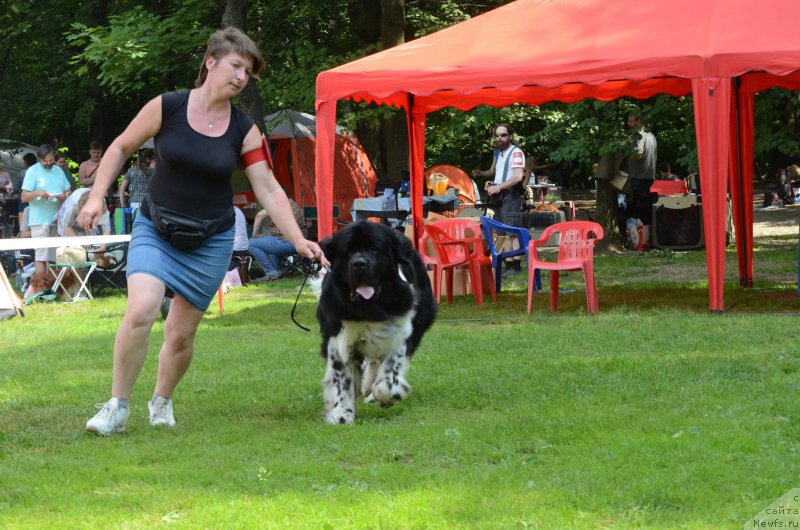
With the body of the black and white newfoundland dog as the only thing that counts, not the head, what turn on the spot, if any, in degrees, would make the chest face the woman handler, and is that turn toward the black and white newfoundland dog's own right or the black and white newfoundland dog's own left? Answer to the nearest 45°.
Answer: approximately 45° to the black and white newfoundland dog's own right

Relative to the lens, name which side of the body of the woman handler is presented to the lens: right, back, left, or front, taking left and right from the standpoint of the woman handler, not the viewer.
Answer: front

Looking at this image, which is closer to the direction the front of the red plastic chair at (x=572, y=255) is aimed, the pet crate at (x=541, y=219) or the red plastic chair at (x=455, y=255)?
the red plastic chair

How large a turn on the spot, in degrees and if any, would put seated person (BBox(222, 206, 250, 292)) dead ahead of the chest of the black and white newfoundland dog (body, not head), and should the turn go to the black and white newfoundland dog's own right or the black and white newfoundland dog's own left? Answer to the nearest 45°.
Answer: approximately 180°

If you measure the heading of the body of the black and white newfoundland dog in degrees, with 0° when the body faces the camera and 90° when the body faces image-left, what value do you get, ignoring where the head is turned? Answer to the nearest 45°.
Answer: approximately 0°

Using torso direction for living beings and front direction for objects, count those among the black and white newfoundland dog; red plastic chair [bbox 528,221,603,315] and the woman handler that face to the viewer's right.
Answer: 0

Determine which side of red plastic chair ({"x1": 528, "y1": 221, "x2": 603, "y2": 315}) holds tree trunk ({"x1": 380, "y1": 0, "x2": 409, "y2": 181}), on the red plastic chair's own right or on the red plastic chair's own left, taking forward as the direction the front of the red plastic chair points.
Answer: on the red plastic chair's own right

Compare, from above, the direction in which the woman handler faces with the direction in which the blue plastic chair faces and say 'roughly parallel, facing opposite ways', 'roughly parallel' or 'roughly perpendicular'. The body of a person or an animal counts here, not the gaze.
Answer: roughly perpendicular

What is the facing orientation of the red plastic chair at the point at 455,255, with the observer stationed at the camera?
facing the viewer and to the right of the viewer

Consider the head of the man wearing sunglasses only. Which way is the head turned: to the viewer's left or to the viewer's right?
to the viewer's left

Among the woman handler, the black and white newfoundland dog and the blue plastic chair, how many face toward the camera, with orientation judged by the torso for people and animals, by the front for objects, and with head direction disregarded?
2

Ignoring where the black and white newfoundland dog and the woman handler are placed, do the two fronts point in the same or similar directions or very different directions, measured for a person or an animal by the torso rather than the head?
same or similar directions

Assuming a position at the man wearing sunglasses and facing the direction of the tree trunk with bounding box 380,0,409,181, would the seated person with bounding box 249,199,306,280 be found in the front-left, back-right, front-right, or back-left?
front-left
